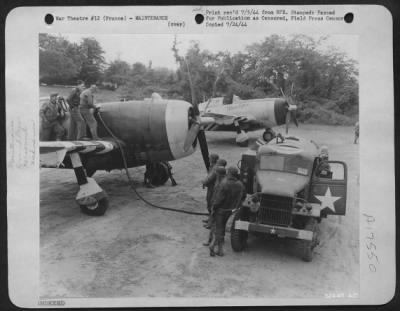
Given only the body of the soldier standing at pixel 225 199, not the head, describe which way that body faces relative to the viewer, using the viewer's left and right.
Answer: facing away from the viewer

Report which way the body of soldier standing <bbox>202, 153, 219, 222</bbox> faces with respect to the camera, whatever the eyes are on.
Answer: to the viewer's right
